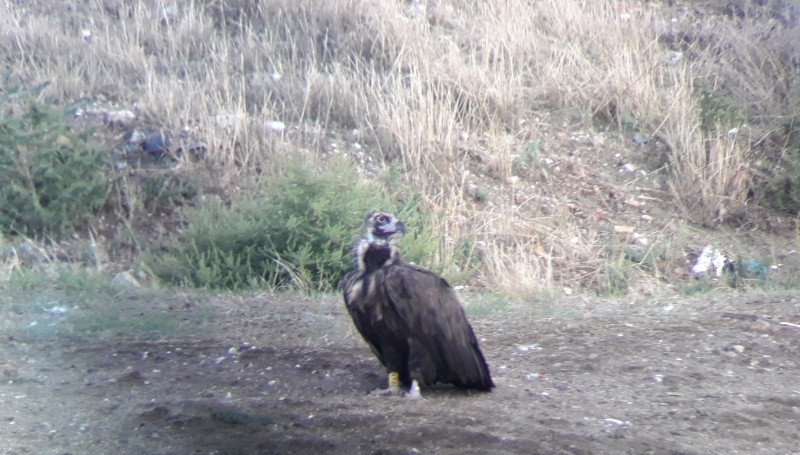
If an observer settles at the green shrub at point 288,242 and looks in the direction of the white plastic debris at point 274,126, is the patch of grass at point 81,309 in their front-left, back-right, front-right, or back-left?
back-left

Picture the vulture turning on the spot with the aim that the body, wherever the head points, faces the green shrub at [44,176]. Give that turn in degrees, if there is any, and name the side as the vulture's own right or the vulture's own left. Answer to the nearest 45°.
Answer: approximately 90° to the vulture's own right

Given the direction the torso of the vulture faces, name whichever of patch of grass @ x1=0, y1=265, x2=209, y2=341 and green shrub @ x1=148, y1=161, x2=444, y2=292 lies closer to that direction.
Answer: the patch of grass

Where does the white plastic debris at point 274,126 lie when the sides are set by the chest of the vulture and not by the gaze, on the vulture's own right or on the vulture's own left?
on the vulture's own right

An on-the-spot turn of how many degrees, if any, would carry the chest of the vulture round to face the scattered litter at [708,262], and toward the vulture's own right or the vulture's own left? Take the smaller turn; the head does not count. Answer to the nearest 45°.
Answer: approximately 180°

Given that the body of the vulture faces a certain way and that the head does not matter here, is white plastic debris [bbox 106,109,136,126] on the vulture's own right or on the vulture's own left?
on the vulture's own right

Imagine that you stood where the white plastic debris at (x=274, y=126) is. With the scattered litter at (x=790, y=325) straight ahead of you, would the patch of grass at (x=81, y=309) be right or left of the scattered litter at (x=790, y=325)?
right

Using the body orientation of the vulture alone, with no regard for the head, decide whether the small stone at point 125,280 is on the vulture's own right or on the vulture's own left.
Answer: on the vulture's own right

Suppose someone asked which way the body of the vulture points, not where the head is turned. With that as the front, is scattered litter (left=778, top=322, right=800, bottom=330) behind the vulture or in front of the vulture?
behind

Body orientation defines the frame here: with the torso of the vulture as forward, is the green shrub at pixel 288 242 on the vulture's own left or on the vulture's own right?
on the vulture's own right

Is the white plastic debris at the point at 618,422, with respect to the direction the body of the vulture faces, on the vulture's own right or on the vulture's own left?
on the vulture's own left
